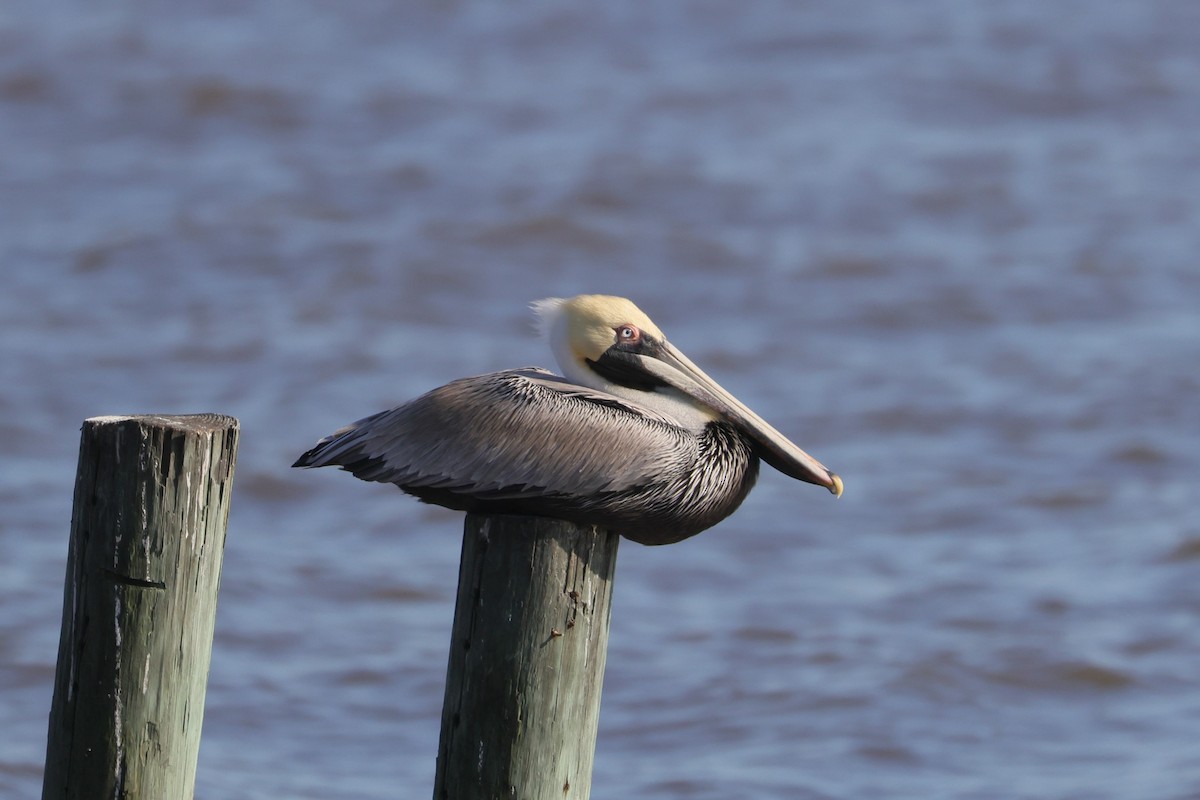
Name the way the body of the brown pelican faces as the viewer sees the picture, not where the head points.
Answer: to the viewer's right
